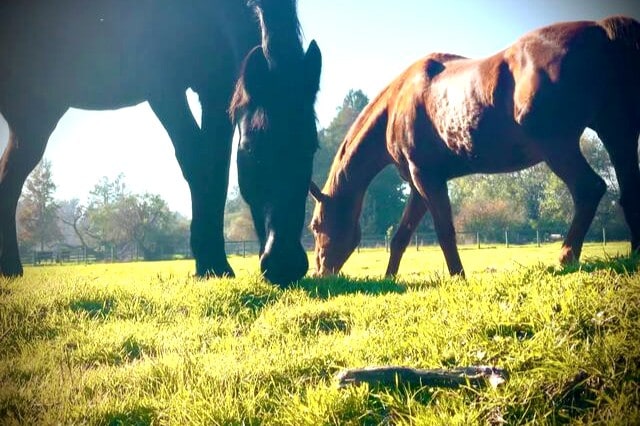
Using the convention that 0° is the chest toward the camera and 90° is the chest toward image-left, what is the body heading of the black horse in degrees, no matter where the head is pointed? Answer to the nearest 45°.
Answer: approximately 270°

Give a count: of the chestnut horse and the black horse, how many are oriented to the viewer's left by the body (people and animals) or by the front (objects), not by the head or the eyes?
1

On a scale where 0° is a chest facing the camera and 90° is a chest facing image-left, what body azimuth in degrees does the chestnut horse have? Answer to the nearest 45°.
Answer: approximately 90°

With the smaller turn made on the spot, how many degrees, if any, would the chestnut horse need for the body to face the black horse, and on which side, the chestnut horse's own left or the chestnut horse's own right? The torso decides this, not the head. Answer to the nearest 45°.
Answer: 0° — it already faces it

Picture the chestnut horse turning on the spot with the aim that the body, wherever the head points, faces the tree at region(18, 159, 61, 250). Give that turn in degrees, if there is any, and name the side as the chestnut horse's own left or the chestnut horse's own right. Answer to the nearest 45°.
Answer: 0° — it already faces it
